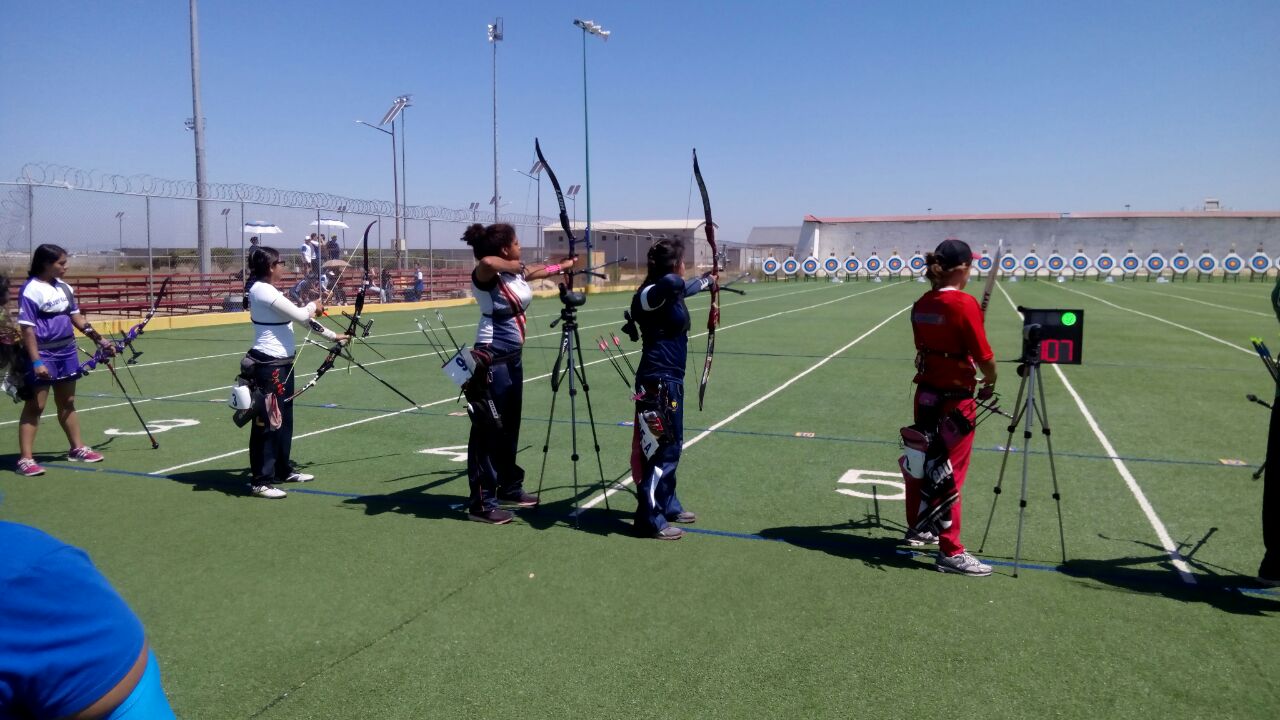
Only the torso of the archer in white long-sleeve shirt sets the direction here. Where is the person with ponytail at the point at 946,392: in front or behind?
in front

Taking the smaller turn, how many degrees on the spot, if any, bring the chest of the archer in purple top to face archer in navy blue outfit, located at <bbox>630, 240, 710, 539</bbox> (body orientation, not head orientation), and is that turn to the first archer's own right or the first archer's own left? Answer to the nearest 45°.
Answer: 0° — they already face them

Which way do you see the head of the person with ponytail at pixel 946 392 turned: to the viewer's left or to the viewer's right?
to the viewer's right

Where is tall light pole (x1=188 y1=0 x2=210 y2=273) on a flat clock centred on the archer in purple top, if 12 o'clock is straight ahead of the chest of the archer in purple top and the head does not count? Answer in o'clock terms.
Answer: The tall light pole is roughly at 8 o'clock from the archer in purple top.

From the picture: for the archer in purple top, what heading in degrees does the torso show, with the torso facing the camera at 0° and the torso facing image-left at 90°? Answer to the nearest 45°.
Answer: approximately 315°

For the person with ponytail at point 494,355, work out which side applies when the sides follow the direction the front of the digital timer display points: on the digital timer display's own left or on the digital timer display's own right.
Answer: on the digital timer display's own right

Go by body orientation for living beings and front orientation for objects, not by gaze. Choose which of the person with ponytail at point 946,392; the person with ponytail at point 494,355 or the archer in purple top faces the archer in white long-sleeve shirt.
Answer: the archer in purple top

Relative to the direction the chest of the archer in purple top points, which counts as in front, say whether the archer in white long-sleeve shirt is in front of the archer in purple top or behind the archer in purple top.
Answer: in front

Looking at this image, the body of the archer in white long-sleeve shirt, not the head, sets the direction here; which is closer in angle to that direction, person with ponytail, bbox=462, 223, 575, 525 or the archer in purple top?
the person with ponytail
